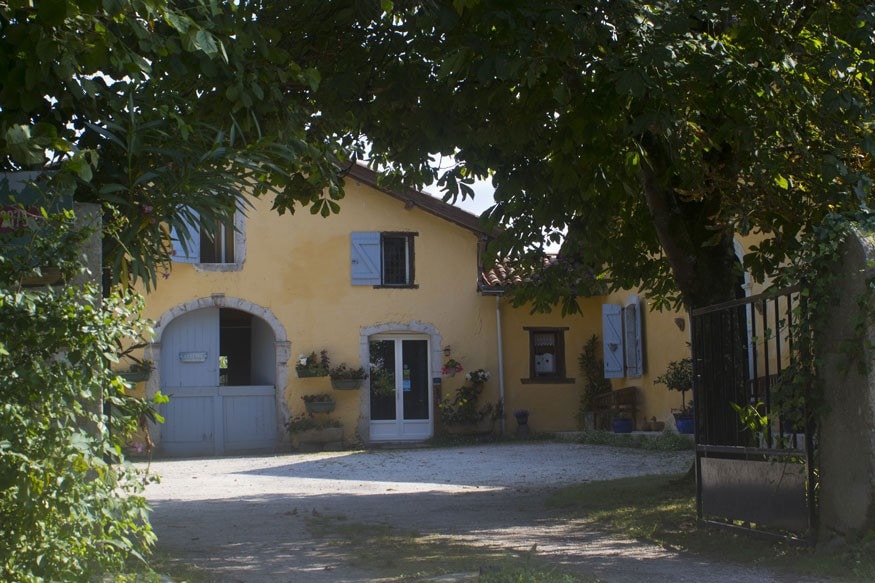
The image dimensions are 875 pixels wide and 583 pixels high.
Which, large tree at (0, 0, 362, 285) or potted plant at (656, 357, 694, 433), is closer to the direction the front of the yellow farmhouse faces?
the large tree

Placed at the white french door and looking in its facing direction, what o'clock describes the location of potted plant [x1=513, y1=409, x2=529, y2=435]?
The potted plant is roughly at 9 o'clock from the white french door.

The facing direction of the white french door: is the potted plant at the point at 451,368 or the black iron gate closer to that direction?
the black iron gate

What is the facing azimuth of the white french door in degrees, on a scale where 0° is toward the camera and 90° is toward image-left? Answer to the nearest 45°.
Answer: approximately 0°

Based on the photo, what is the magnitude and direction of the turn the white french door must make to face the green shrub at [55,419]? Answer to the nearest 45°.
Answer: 0° — it already faces it

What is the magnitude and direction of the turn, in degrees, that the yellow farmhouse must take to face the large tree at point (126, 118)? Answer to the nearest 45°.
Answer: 0° — it already faces it

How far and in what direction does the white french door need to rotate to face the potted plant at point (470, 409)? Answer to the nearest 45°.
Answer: approximately 90° to its left
